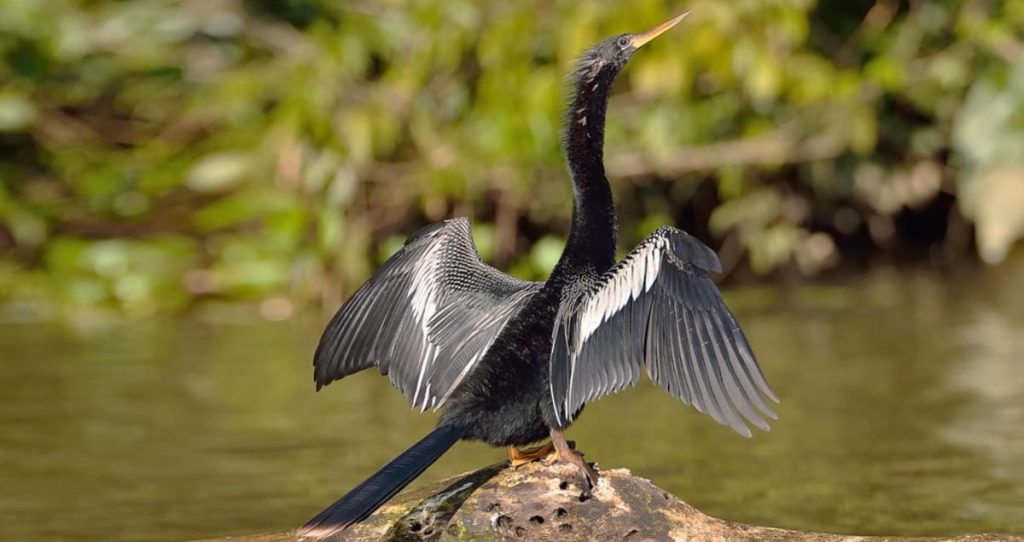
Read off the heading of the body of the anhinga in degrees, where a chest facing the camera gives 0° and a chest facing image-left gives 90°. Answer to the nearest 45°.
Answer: approximately 225°
